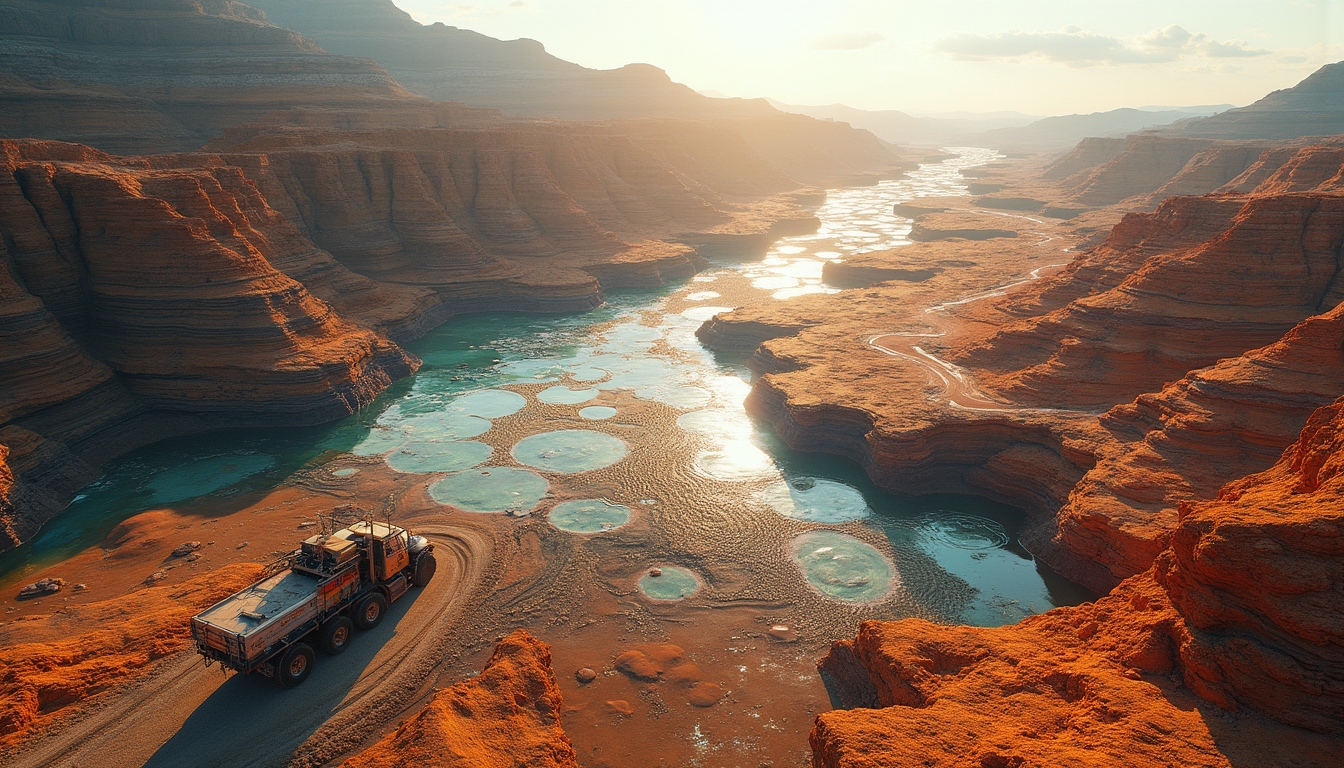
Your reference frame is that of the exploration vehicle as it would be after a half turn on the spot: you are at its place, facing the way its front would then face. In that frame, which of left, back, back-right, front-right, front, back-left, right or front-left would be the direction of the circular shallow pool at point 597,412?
back

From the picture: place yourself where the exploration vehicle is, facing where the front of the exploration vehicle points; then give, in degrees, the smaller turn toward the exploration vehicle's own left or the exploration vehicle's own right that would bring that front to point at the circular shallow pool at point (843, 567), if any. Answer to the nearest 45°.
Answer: approximately 45° to the exploration vehicle's own right

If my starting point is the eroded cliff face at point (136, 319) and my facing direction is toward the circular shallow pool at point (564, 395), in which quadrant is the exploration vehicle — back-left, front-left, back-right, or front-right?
front-right

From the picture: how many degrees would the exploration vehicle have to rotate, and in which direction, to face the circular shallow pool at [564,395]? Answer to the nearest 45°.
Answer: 0° — it already faces it

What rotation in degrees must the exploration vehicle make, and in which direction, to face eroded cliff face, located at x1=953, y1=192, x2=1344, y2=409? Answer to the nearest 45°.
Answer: approximately 45° to its right

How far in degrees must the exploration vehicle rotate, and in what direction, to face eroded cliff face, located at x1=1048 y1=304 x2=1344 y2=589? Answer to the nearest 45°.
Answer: approximately 45° to its right

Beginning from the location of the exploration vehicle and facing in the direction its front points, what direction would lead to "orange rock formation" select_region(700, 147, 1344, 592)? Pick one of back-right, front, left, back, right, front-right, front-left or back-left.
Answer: front-right

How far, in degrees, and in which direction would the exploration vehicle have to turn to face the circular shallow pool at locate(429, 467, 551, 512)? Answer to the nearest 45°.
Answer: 0° — it already faces it

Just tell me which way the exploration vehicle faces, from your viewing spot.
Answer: facing away from the viewer and to the right of the viewer

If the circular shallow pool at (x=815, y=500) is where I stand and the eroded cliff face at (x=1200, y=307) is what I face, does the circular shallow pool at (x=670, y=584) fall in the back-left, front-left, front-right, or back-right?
back-right

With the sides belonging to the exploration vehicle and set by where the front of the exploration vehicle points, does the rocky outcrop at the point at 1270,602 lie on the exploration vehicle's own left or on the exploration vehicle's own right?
on the exploration vehicle's own right

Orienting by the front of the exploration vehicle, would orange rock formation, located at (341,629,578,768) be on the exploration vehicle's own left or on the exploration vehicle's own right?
on the exploration vehicle's own right
